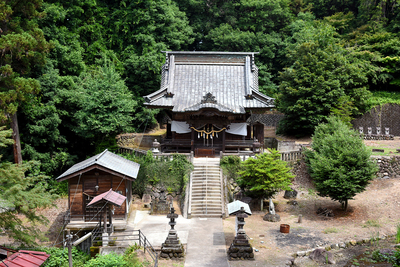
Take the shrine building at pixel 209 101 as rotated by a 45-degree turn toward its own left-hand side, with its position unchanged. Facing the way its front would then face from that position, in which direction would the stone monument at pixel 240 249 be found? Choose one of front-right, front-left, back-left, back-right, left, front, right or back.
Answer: front-right

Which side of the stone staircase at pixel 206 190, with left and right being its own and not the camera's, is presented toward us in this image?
front

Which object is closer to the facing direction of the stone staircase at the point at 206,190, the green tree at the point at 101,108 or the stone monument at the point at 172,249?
the stone monument

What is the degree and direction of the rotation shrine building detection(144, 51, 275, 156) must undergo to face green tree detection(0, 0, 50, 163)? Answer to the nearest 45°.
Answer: approximately 90° to its right

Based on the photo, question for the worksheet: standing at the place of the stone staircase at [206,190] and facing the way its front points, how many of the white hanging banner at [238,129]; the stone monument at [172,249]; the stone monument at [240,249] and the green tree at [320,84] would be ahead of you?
2

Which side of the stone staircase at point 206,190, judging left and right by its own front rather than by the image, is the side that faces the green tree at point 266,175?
left

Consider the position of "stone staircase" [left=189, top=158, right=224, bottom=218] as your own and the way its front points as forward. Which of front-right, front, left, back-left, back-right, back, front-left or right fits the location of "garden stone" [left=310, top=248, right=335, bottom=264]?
front-left

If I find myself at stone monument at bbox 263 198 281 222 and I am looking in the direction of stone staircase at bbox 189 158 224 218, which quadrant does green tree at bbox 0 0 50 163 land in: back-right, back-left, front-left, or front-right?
front-left

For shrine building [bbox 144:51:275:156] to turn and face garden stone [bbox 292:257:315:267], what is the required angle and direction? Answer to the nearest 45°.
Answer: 0° — it already faces it

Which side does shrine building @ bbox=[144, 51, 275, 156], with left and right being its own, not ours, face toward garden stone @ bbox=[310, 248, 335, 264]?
front

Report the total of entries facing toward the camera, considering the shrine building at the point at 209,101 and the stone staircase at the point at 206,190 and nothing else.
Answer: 2

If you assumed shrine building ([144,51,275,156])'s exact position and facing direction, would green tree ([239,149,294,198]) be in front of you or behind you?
in front

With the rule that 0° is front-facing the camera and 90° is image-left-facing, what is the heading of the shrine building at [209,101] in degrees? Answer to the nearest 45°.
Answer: approximately 0°

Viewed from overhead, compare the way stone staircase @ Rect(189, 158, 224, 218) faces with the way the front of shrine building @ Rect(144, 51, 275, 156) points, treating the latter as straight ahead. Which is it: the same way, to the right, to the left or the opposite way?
the same way

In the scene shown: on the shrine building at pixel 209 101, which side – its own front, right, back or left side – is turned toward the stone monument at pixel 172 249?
front

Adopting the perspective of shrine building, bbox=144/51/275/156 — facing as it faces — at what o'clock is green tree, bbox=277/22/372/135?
The green tree is roughly at 8 o'clock from the shrine building.
